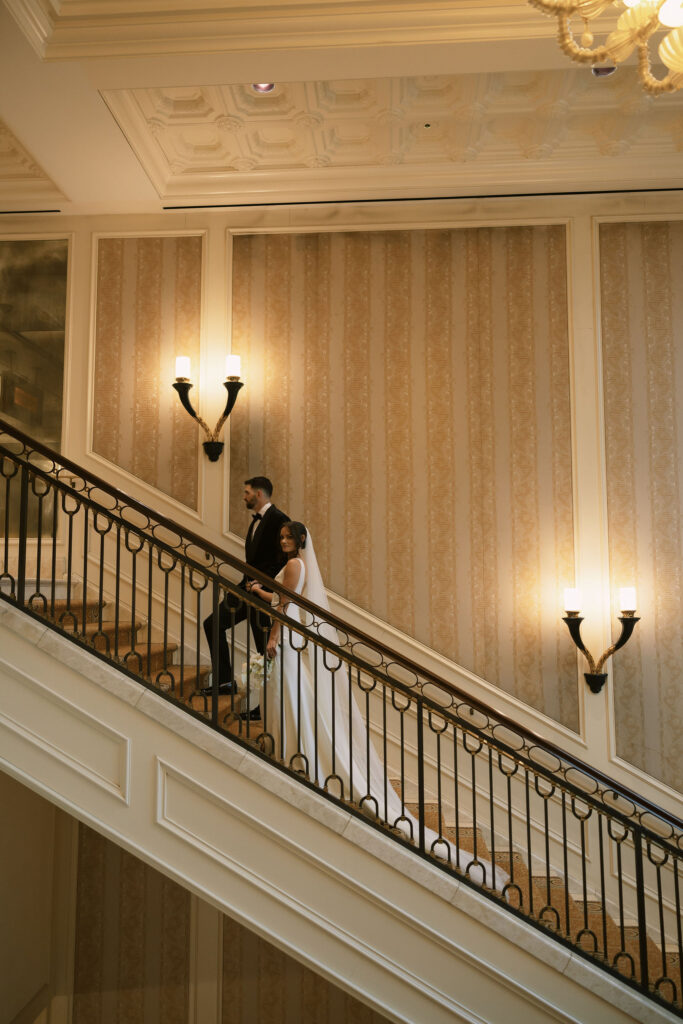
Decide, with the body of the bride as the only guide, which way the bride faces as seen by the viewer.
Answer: to the viewer's left

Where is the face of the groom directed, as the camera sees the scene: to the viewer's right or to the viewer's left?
to the viewer's left

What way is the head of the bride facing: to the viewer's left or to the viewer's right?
to the viewer's left
